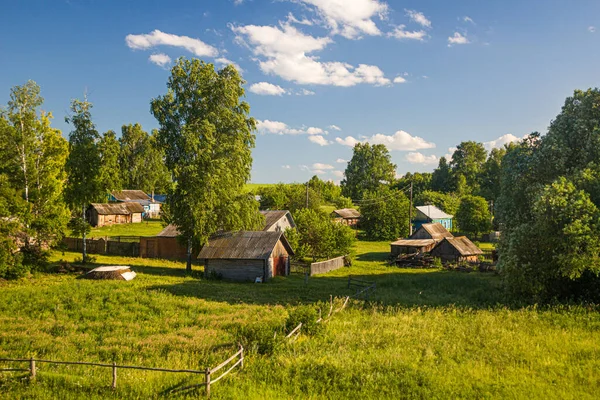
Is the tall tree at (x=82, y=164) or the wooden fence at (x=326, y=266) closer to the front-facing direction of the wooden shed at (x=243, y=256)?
the wooden fence

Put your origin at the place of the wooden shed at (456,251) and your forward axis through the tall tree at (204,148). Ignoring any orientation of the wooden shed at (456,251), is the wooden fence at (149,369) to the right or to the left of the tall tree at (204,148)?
left

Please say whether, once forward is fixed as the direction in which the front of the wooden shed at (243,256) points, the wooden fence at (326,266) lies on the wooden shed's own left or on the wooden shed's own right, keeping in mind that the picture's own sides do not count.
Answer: on the wooden shed's own left

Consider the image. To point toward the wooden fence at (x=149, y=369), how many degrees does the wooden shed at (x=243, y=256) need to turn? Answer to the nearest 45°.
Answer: approximately 45° to its right

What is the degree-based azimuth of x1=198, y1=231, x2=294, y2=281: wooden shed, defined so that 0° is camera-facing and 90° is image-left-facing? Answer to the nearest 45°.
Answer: approximately 315°

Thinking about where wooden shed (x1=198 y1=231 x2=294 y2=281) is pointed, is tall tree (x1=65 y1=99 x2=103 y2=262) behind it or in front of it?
behind

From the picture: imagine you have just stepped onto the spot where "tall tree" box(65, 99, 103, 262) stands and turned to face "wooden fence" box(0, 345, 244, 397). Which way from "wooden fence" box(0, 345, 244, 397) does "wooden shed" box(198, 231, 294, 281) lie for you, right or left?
left
